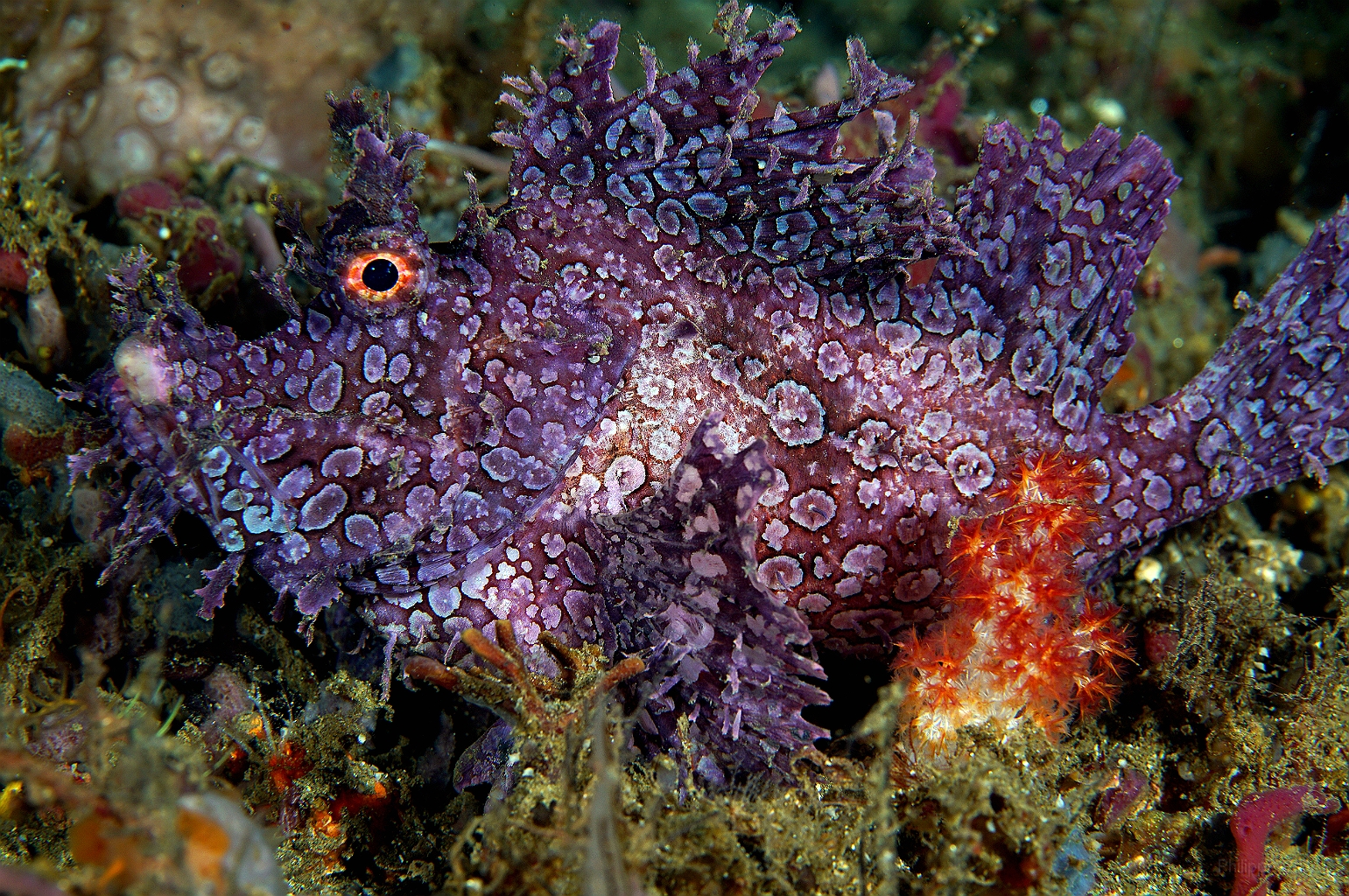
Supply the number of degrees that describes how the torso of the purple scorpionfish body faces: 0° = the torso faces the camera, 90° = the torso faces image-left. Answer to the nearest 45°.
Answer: approximately 90°

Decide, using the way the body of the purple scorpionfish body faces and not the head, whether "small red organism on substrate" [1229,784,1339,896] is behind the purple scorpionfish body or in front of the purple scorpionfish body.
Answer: behind

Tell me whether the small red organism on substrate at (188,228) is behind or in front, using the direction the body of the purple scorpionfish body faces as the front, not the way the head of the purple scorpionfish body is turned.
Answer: in front
